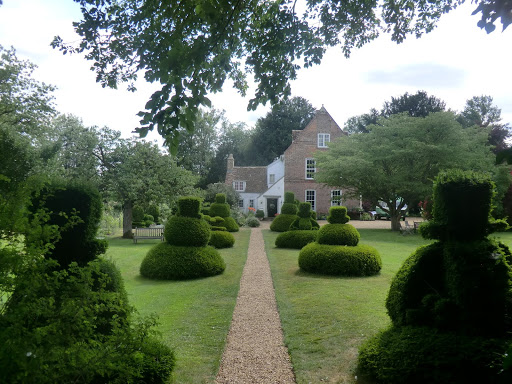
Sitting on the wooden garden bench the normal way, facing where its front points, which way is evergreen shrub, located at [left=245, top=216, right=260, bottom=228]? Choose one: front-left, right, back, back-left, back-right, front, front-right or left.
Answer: back-left

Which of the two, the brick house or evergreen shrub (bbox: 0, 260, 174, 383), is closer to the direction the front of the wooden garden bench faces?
the evergreen shrub

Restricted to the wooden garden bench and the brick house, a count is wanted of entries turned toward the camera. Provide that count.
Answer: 2

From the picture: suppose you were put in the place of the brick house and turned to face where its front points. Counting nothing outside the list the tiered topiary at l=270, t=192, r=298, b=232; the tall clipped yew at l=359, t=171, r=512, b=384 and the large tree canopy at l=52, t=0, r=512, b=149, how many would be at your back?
0

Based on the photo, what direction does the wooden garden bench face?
toward the camera

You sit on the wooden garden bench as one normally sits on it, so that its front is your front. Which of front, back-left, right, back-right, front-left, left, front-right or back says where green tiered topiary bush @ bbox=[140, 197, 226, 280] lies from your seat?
front

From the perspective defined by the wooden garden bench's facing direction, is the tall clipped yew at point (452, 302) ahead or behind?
ahead

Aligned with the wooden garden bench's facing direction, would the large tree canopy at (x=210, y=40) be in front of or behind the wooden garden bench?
in front

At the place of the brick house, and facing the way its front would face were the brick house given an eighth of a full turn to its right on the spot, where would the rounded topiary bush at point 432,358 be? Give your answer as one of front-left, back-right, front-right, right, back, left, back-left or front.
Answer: front-left

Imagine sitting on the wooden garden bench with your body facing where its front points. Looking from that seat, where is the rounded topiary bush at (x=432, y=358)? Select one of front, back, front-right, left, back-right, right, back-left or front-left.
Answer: front

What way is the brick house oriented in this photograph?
toward the camera

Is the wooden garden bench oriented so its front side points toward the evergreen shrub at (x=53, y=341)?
yes

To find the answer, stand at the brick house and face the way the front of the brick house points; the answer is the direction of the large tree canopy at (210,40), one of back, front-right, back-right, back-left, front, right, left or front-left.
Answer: front

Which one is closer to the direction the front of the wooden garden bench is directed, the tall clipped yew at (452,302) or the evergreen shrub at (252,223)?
the tall clipped yew

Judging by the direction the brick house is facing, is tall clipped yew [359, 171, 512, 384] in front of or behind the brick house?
in front

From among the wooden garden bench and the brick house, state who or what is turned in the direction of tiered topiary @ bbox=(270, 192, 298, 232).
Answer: the brick house

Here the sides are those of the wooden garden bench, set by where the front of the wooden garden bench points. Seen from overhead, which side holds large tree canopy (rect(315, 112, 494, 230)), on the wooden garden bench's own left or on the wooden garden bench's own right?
on the wooden garden bench's own left

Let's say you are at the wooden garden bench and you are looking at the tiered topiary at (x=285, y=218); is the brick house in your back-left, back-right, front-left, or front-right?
front-left

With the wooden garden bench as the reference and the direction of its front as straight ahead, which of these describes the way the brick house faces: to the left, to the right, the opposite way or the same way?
the same way
